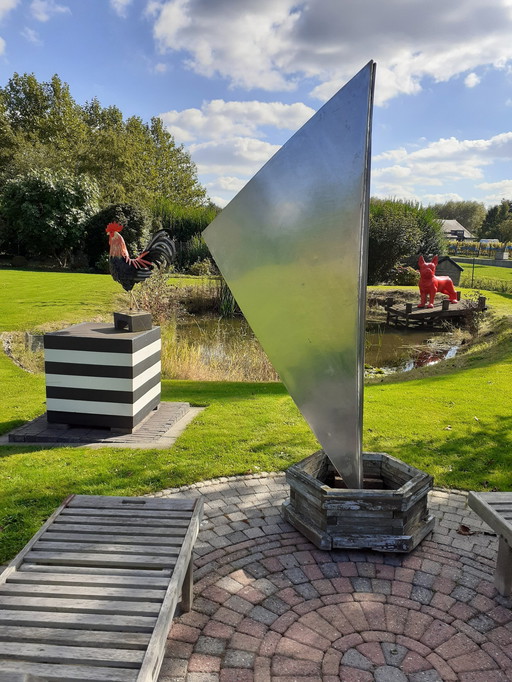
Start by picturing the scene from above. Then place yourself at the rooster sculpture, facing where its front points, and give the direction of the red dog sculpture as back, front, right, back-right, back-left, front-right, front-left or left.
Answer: back-right

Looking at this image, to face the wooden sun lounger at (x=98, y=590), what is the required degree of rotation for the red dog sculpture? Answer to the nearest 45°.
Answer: approximately 45° to its left

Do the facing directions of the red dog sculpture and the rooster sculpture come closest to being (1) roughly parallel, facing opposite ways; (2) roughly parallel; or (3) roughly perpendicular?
roughly parallel

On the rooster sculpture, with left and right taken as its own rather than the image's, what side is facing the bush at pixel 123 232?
right

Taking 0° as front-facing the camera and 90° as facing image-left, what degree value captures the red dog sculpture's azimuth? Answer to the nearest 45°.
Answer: approximately 45°

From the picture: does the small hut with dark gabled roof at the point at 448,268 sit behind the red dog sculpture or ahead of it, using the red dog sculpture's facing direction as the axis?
behind

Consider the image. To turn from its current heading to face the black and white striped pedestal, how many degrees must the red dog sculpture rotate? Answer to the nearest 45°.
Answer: approximately 45° to its left

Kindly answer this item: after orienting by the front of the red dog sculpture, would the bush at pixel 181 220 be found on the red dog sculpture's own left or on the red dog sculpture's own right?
on the red dog sculpture's own right

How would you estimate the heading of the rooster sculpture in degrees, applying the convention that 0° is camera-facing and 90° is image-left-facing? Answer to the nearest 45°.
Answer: approximately 90°

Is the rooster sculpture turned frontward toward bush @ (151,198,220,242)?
no

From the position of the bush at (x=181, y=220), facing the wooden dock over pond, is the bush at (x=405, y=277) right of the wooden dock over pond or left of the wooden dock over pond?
left

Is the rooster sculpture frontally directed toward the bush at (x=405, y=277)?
no

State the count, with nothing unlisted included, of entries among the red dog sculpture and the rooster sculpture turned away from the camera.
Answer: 0

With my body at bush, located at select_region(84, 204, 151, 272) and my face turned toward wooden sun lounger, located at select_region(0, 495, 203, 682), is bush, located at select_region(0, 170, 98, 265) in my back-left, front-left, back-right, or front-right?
back-right

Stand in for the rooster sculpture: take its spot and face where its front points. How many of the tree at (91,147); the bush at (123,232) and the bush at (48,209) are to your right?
3
